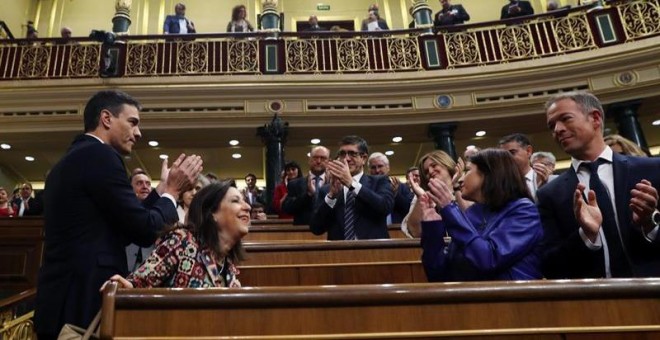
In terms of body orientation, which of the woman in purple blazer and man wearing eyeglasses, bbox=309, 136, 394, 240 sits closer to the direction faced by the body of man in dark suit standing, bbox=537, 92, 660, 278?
the woman in purple blazer

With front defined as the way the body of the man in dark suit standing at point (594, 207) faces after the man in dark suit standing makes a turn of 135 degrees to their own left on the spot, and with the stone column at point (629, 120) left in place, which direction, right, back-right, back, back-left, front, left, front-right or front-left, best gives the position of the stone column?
left

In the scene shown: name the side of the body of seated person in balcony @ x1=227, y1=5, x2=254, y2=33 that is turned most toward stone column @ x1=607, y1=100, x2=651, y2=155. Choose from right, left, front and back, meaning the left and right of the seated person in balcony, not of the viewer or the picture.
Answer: left

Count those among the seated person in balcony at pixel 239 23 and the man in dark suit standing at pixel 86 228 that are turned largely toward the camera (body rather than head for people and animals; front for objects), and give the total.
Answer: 1

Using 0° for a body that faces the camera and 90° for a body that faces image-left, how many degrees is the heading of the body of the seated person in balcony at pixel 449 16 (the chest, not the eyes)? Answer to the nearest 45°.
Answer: approximately 45°

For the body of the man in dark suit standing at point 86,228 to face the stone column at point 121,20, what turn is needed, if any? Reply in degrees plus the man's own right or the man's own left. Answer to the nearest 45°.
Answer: approximately 90° to the man's own left

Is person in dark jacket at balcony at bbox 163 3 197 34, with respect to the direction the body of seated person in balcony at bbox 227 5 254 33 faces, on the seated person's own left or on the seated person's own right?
on the seated person's own right

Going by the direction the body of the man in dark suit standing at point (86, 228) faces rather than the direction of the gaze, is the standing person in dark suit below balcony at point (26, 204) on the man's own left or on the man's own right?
on the man's own left

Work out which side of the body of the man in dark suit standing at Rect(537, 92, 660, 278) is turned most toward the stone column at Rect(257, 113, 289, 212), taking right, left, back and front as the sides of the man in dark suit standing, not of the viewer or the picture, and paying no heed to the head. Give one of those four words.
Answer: right

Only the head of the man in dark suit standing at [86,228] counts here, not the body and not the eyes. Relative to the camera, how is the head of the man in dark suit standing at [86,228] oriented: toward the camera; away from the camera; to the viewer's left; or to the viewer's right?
to the viewer's right

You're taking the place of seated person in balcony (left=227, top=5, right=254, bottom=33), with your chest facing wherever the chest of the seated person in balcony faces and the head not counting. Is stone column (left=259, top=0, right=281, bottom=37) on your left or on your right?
on your left

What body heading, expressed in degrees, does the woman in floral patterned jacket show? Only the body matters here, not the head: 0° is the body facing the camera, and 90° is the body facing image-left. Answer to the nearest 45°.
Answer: approximately 315°

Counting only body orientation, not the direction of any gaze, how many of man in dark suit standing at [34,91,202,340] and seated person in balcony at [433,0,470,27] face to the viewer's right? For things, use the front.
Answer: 1
